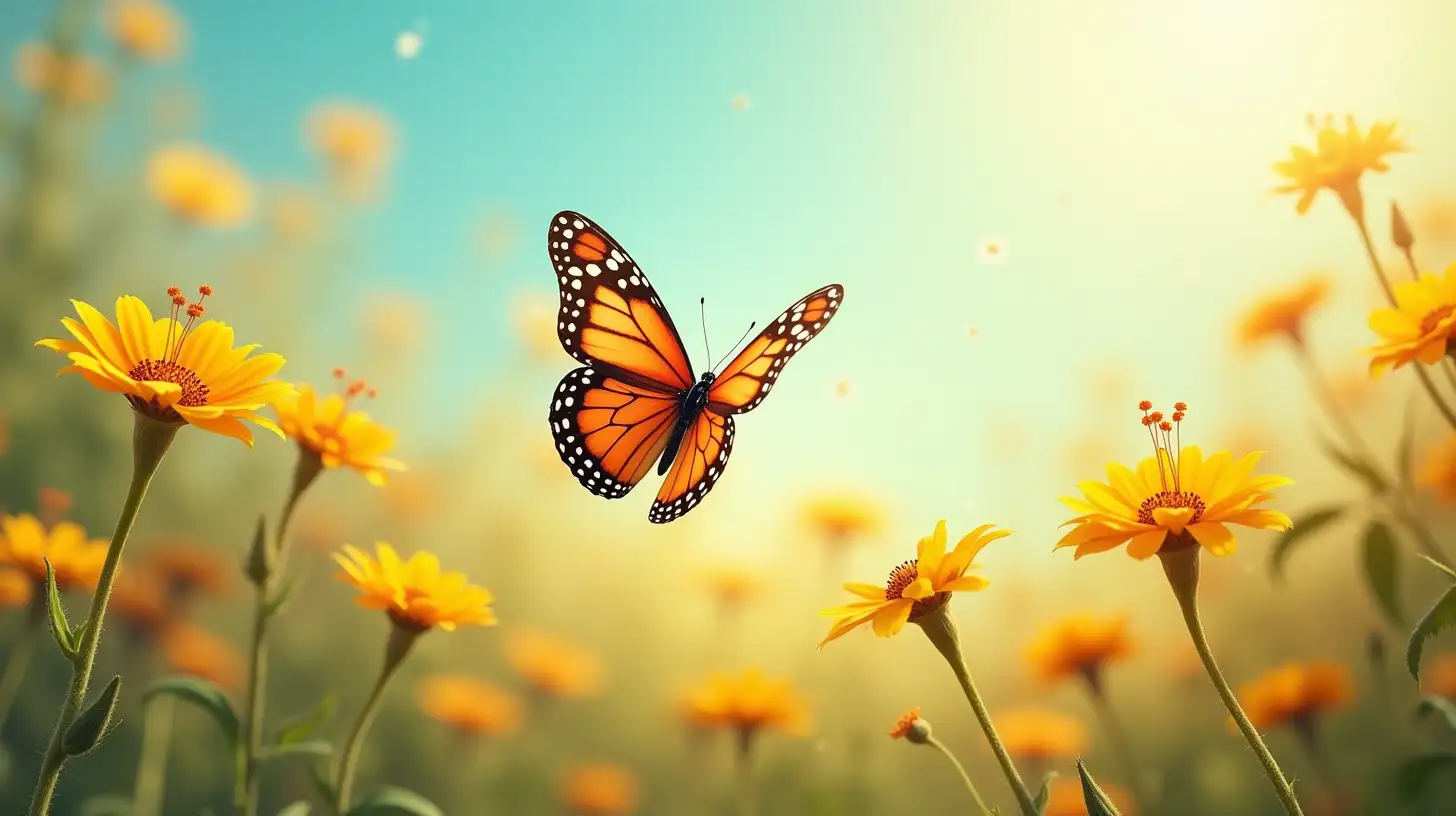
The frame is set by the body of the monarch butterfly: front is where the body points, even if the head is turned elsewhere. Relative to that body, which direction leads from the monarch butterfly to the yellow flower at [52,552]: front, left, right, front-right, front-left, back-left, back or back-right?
back-left

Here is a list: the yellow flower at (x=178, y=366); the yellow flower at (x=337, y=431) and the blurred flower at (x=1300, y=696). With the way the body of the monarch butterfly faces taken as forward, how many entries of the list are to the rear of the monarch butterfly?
2

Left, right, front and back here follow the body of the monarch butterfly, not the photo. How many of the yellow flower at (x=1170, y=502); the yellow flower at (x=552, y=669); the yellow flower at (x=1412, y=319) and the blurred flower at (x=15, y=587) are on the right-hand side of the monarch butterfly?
2

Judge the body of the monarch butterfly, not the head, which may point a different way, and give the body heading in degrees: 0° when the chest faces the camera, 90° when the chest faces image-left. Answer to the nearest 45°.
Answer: approximately 225°

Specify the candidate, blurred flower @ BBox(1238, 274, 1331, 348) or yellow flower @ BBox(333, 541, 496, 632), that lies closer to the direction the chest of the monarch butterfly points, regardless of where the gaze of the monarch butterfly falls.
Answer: the blurred flower
